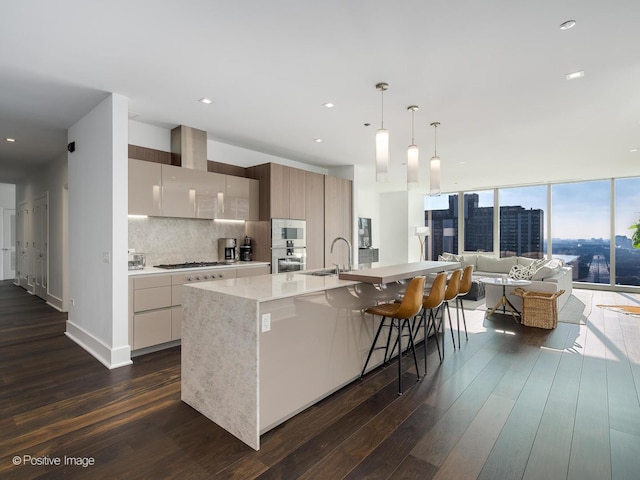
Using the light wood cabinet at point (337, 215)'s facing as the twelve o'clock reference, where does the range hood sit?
The range hood is roughly at 3 o'clock from the light wood cabinet.

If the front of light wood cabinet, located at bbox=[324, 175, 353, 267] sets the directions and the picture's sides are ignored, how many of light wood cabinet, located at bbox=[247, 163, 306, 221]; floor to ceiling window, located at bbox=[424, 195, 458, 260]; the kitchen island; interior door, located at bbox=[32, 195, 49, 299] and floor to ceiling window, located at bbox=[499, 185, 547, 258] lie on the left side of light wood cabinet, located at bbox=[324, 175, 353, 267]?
2

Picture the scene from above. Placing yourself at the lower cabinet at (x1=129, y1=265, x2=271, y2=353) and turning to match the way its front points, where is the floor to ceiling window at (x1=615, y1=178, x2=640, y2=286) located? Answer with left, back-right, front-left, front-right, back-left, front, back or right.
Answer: front-left

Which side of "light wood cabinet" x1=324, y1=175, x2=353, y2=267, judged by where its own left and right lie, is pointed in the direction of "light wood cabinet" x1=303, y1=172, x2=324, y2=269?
right

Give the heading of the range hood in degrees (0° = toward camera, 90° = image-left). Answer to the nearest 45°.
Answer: approximately 315°

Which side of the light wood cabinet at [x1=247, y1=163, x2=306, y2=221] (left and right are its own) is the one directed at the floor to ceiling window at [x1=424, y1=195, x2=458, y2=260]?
left

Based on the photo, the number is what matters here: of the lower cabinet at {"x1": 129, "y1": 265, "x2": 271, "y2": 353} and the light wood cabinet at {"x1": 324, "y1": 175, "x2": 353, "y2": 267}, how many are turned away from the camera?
0

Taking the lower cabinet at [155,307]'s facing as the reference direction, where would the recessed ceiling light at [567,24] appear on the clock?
The recessed ceiling light is roughly at 12 o'clock from the lower cabinet.

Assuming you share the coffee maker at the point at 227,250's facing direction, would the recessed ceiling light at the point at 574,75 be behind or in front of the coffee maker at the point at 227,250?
in front

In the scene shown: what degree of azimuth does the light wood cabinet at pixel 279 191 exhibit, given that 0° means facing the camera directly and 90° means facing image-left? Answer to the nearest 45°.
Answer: approximately 315°
